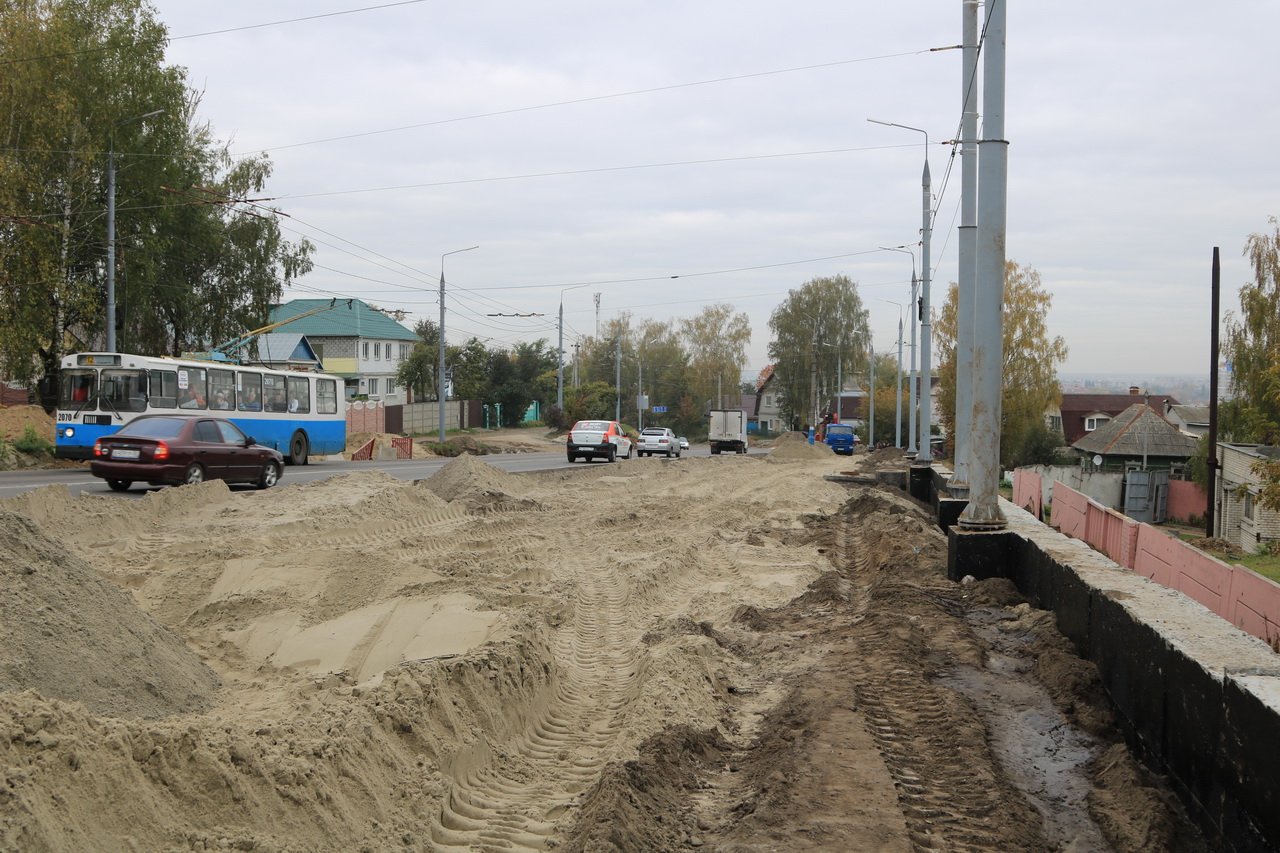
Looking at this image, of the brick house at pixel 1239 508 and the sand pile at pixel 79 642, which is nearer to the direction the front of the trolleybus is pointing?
the sand pile

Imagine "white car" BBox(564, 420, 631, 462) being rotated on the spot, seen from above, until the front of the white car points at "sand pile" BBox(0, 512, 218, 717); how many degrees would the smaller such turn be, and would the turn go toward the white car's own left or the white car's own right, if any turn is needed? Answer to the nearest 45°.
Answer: approximately 135° to the white car's own right

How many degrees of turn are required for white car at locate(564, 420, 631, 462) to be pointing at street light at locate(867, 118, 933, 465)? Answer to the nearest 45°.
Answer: approximately 90° to its right

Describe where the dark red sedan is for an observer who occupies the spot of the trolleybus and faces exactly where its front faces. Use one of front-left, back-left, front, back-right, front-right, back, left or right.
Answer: front-left

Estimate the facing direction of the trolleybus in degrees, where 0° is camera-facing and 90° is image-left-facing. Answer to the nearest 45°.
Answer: approximately 45°

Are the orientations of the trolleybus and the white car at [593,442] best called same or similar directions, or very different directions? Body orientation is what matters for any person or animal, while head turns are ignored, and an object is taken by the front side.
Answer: very different directions

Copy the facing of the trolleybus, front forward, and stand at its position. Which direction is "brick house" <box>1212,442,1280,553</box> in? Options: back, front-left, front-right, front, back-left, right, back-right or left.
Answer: back-left
